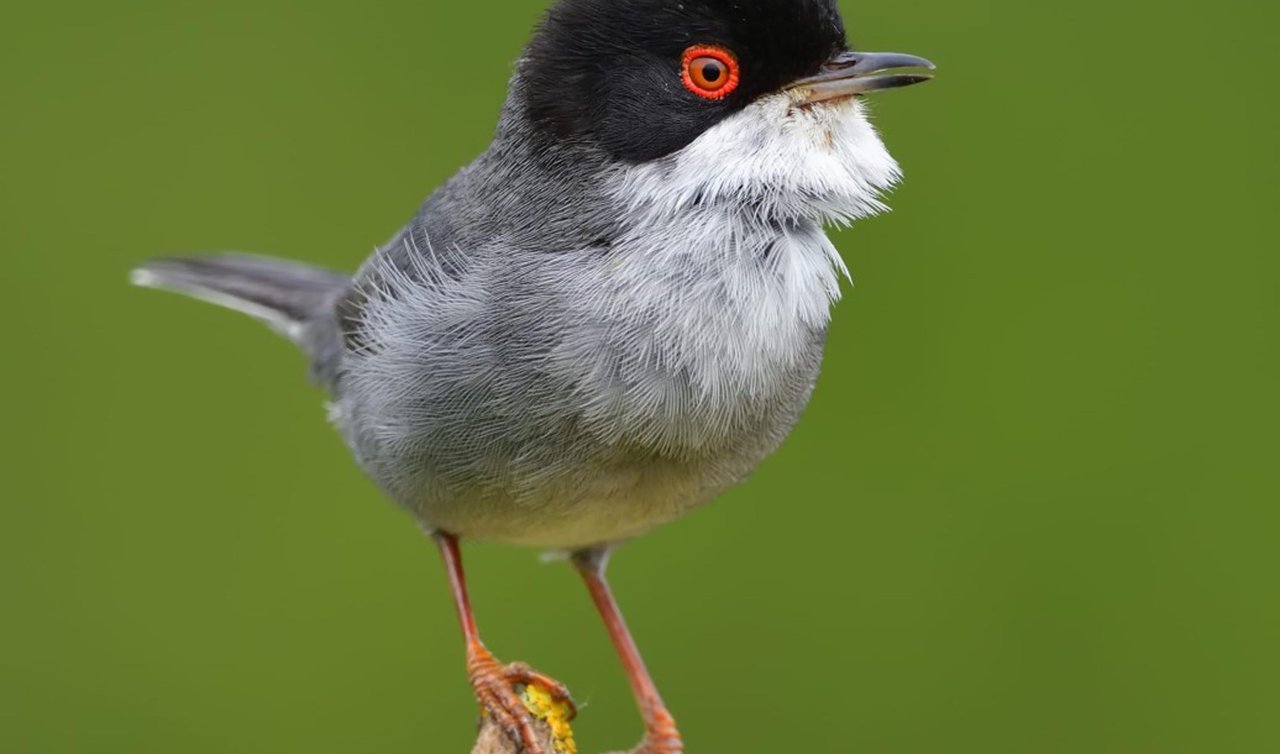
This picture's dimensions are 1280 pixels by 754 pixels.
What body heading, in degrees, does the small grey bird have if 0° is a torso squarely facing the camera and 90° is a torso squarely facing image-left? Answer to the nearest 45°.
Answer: approximately 315°
